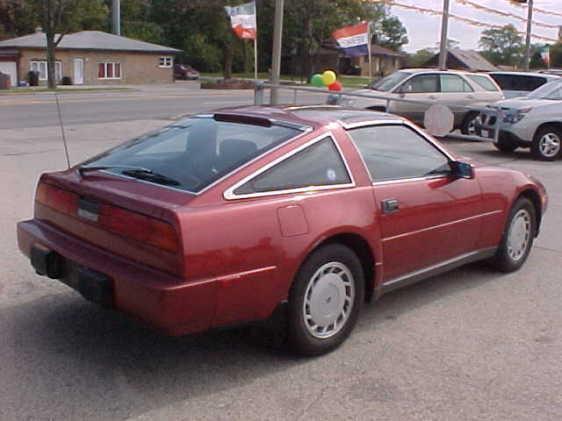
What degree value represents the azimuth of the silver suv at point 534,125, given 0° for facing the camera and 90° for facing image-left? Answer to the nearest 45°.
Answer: approximately 45°

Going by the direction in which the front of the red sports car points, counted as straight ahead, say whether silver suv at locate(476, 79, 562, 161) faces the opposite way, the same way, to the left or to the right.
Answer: the opposite way

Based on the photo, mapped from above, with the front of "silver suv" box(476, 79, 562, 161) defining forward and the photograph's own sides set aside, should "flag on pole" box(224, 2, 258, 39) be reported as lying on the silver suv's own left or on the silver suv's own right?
on the silver suv's own right

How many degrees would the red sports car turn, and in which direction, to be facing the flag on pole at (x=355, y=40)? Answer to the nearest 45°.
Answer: approximately 45° to its left

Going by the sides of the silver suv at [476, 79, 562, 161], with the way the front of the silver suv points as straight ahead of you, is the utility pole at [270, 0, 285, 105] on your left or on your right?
on your right

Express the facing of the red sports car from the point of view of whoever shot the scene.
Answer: facing away from the viewer and to the right of the viewer
